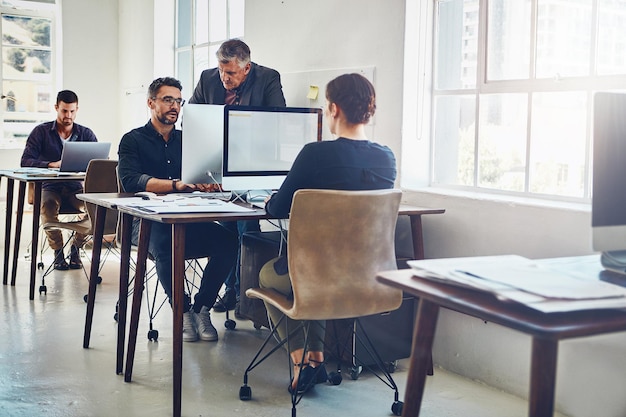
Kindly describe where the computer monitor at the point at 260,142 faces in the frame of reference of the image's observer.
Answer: facing the viewer and to the right of the viewer

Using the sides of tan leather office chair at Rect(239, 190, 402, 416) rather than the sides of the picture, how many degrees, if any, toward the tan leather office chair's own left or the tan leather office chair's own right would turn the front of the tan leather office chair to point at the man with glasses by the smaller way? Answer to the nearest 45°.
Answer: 0° — it already faces them

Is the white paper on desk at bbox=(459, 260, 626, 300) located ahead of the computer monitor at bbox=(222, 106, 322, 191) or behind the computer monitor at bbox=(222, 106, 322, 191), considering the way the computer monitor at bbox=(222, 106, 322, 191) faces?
ahead

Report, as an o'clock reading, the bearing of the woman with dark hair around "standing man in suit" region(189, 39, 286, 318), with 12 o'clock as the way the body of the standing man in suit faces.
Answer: The woman with dark hair is roughly at 10 o'clock from the standing man in suit.

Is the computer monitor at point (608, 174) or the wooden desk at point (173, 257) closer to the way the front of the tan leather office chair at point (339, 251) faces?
the wooden desk

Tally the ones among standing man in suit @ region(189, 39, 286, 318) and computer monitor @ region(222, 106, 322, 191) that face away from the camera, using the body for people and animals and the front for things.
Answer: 0

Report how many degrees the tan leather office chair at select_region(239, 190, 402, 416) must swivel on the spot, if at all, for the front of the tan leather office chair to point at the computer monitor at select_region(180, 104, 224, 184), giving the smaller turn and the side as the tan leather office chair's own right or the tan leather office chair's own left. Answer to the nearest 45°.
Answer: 0° — it already faces it

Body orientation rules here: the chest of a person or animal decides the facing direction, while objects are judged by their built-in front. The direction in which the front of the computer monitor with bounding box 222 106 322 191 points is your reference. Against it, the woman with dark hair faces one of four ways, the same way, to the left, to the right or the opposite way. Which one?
the opposite way

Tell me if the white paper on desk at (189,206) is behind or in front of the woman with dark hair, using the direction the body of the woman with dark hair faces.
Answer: in front

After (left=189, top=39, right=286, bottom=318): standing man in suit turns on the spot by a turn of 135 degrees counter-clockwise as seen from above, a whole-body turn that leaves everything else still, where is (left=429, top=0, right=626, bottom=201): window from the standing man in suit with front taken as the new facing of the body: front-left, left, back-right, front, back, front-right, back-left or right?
front-right

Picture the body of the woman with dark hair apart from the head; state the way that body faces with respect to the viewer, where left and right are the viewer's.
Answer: facing away from the viewer and to the left of the viewer

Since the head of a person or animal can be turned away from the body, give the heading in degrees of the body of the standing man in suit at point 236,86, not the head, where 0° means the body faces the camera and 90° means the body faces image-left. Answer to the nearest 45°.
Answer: approximately 45°

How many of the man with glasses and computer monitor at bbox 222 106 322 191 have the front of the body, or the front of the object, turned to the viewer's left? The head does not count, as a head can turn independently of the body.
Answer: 0

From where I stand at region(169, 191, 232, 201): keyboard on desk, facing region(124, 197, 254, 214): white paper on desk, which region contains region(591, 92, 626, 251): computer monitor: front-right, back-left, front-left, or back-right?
front-left

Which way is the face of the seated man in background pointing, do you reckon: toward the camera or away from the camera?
toward the camera
